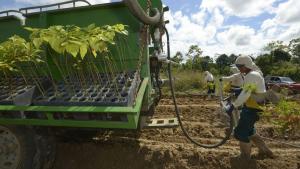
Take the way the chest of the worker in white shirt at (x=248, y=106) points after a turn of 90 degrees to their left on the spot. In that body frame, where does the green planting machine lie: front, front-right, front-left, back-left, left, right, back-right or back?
front-right

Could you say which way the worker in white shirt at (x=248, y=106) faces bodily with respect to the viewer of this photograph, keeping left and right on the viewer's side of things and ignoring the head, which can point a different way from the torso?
facing to the left of the viewer

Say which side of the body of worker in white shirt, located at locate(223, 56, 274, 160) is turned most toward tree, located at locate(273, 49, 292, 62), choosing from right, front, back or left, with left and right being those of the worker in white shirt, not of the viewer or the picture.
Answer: right

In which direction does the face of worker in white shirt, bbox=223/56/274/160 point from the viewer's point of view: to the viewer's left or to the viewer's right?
to the viewer's left
